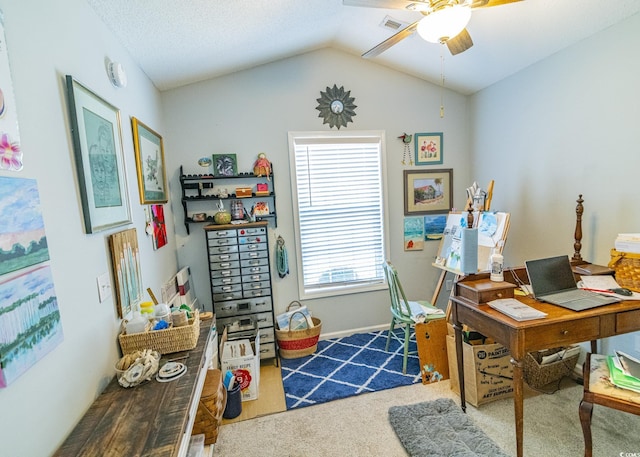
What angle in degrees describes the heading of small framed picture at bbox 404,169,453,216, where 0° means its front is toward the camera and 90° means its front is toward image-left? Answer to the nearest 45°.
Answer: approximately 0°

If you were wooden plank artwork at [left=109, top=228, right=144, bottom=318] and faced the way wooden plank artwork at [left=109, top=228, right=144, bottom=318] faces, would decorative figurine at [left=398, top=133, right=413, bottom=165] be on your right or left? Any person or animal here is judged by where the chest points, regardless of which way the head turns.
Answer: on your left

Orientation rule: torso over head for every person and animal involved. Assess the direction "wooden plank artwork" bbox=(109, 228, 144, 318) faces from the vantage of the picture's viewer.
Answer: facing the viewer and to the right of the viewer

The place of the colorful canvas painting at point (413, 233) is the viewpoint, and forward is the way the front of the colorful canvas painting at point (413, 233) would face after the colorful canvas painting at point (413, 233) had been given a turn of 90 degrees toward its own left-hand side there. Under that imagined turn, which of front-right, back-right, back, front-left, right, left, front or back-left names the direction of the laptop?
front-right

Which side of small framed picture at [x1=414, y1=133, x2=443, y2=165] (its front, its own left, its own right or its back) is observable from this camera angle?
front

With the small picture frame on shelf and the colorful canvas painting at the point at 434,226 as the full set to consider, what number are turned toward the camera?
2

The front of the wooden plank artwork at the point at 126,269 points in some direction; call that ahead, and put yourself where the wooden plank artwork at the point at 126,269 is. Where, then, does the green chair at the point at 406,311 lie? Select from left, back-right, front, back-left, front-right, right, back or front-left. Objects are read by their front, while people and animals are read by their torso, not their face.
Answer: front-left

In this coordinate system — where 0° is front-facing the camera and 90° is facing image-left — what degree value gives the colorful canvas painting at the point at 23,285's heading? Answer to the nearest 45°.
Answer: approximately 315°

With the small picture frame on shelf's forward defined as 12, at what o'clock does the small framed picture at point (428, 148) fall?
The small framed picture is roughly at 9 o'clock from the small picture frame on shelf.

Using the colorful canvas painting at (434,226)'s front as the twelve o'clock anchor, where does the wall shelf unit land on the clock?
The wall shelf unit is roughly at 2 o'clock from the colorful canvas painting.

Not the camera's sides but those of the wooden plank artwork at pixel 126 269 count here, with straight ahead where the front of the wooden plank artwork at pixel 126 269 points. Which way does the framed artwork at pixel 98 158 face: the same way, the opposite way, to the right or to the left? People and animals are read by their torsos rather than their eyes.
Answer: the same way

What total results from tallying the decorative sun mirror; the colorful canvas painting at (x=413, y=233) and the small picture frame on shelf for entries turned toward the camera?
3

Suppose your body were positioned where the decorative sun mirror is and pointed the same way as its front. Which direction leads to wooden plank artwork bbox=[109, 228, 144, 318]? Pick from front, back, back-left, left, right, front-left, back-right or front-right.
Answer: front-right

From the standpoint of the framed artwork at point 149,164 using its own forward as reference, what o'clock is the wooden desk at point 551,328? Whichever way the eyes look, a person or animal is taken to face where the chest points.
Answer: The wooden desk is roughly at 12 o'clock from the framed artwork.

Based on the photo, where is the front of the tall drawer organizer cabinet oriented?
toward the camera

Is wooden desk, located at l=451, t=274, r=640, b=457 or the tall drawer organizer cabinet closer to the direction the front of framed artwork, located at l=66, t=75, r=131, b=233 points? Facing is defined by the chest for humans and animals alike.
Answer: the wooden desk
